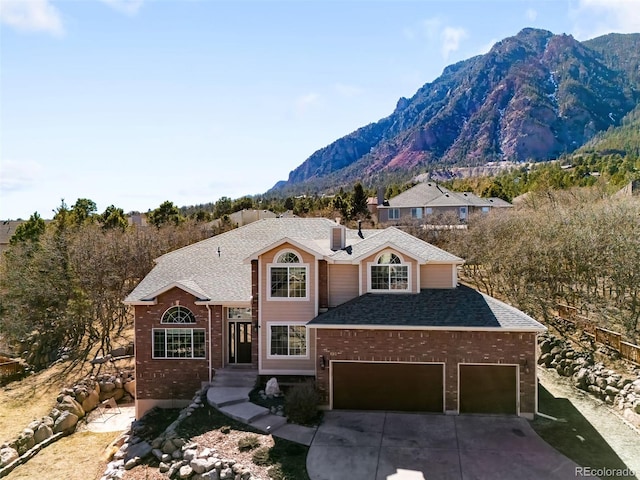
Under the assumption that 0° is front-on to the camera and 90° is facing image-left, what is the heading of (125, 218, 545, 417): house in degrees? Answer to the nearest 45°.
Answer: approximately 0°

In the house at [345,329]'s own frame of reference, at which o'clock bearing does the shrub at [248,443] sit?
The shrub is roughly at 1 o'clock from the house.

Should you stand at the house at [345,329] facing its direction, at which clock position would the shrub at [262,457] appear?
The shrub is roughly at 1 o'clock from the house.

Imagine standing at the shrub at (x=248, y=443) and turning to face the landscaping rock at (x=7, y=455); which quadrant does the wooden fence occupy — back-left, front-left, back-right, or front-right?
back-right

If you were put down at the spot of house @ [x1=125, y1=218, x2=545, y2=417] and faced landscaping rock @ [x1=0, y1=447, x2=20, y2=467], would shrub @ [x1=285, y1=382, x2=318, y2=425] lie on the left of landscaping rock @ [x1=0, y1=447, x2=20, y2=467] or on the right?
left

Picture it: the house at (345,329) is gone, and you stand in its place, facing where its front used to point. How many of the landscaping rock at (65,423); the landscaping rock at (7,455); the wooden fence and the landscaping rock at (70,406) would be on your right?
3

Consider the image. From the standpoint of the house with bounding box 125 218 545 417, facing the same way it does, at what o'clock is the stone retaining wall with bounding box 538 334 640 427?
The stone retaining wall is roughly at 9 o'clock from the house.

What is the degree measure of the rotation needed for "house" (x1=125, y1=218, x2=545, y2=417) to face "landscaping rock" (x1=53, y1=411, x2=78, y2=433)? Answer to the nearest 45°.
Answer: approximately 90° to its right

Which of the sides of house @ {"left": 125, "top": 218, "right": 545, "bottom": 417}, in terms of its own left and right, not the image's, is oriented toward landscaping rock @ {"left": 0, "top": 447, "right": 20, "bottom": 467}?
right

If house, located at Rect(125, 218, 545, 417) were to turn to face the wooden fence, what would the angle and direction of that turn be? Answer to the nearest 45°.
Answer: approximately 90° to its left

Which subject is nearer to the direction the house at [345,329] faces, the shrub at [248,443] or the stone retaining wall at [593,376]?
the shrub
